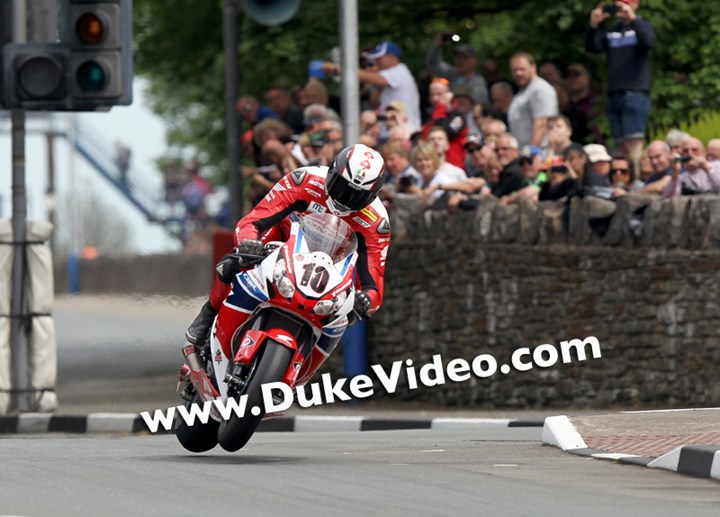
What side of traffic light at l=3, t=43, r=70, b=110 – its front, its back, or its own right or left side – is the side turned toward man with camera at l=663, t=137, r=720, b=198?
back

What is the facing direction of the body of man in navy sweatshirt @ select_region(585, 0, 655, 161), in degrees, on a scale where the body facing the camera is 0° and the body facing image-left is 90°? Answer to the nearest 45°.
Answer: approximately 45°

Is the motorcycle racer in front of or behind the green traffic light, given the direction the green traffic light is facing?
in front

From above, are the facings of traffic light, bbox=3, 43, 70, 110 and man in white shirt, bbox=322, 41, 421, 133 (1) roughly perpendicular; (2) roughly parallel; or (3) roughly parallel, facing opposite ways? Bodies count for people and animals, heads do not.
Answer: roughly perpendicular

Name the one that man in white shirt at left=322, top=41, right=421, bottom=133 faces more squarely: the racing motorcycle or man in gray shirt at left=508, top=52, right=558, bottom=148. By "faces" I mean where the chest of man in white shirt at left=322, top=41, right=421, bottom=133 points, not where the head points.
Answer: the racing motorcycle

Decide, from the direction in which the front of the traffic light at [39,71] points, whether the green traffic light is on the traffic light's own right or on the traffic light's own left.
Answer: on the traffic light's own left

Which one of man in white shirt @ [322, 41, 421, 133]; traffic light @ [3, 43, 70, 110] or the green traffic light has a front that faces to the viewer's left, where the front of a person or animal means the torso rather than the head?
the man in white shirt

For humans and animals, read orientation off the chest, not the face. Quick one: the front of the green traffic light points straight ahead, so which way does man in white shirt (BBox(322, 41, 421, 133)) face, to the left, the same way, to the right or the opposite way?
to the right

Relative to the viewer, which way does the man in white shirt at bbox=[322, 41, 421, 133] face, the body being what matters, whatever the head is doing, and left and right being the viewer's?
facing to the left of the viewer

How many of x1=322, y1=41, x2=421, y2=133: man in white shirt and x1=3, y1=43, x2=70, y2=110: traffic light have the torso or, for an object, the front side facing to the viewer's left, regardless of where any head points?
1

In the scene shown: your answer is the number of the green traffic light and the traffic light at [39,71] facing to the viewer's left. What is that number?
0
